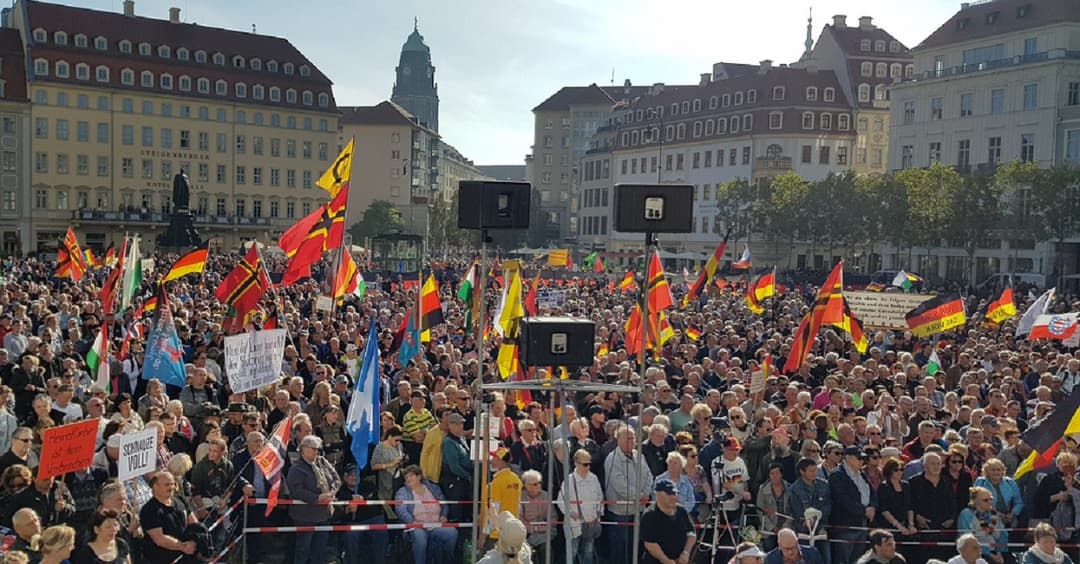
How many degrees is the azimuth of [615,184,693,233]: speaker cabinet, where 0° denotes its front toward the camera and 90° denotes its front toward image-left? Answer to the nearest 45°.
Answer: approximately 180°

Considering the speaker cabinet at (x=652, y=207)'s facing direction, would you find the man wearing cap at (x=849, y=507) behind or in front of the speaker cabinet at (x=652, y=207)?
in front

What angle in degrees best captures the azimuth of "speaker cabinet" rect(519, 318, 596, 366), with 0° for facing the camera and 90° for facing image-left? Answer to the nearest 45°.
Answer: approximately 180°

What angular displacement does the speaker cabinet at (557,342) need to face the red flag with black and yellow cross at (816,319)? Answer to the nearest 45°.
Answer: approximately 45° to its right

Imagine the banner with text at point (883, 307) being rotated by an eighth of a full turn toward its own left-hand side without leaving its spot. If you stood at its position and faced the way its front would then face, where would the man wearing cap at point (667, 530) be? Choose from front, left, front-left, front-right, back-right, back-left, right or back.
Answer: front-right

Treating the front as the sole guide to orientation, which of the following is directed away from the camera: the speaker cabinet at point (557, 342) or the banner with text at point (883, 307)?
the speaker cabinet

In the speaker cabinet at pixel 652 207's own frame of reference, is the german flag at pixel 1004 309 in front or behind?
in front

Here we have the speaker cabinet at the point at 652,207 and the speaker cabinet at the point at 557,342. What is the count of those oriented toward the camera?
0

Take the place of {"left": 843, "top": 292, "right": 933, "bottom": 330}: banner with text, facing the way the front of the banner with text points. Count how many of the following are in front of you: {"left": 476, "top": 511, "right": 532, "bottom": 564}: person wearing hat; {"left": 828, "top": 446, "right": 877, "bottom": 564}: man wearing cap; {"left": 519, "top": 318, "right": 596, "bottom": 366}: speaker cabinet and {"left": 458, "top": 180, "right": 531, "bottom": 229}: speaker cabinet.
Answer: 4

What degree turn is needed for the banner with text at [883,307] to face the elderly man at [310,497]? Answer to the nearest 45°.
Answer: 0° — it already faces them

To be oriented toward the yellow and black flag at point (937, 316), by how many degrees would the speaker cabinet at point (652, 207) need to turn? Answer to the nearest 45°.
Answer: approximately 45° to its right
